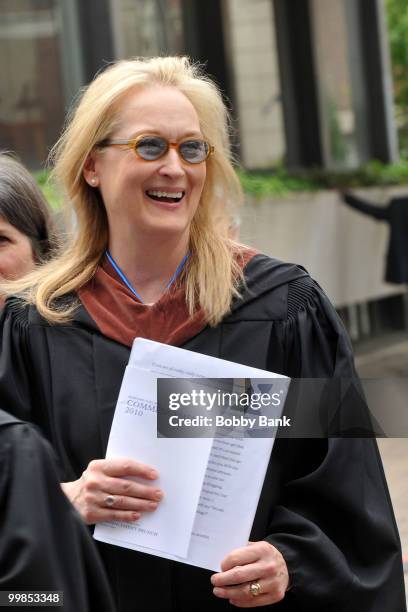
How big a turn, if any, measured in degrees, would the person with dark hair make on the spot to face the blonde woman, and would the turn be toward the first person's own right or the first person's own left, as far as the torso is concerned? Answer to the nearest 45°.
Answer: approximately 45° to the first person's own left

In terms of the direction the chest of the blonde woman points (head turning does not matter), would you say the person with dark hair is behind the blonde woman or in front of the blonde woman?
behind

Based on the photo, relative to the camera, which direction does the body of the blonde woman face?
toward the camera

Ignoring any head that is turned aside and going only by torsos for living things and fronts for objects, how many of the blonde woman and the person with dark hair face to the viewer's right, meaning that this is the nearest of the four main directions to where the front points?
0
